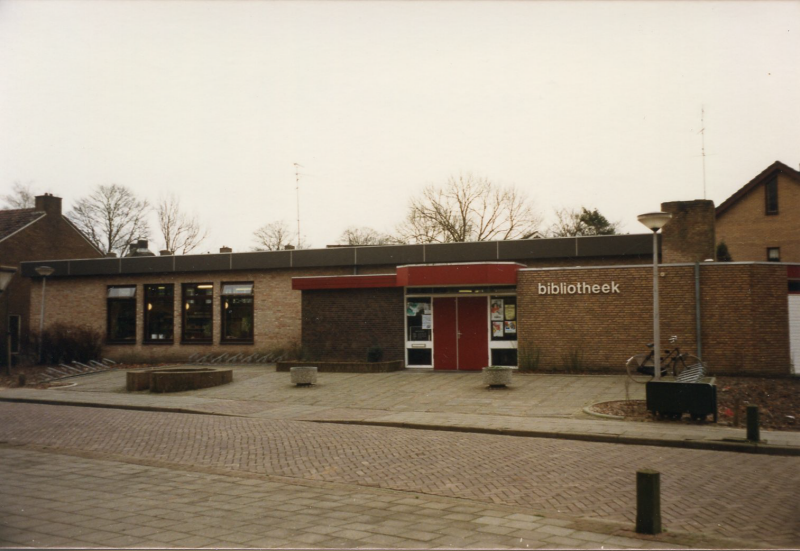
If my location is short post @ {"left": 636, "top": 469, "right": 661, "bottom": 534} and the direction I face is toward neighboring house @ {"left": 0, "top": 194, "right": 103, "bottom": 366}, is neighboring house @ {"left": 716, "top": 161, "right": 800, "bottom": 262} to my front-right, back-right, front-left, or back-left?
front-right

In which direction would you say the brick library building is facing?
toward the camera

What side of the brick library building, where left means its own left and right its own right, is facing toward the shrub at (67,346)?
right

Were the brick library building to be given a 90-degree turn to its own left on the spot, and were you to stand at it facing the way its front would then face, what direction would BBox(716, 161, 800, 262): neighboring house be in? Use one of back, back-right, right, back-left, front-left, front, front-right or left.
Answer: front-left

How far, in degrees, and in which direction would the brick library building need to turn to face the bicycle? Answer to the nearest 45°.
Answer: approximately 45° to its left

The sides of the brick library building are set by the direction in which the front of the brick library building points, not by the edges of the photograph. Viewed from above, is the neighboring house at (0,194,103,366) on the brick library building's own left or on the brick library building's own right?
on the brick library building's own right

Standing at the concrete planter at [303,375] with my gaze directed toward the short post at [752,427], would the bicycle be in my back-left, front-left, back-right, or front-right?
front-left

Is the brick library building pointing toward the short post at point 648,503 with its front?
yes

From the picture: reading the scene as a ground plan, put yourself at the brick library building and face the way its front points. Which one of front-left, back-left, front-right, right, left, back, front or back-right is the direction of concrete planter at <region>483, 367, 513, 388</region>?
front
